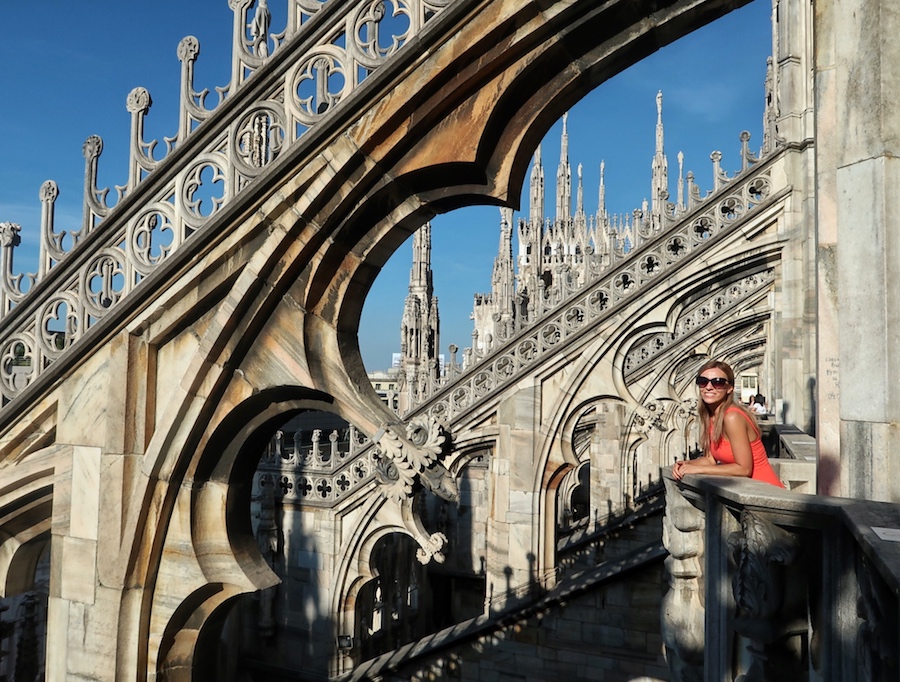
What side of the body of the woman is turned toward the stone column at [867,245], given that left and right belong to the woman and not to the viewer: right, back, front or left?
left

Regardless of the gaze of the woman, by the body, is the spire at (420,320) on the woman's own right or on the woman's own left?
on the woman's own right

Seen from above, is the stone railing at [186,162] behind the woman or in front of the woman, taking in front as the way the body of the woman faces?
in front

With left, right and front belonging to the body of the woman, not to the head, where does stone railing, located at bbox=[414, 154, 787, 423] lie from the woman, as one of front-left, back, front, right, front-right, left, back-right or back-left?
back-right

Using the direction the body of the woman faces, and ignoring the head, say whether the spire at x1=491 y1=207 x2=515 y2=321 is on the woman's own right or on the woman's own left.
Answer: on the woman's own right

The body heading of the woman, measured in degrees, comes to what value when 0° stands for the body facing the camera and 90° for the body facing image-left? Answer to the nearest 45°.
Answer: approximately 45°
